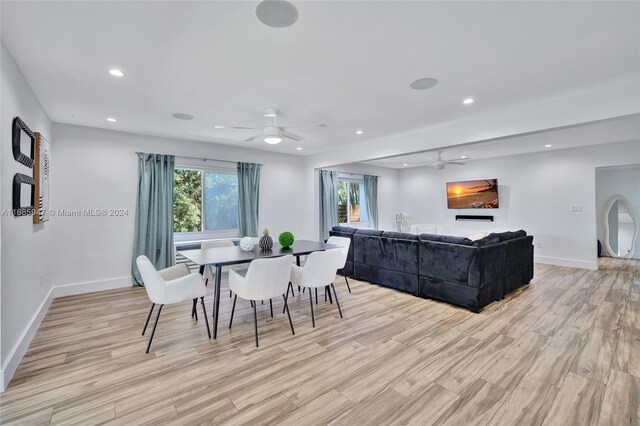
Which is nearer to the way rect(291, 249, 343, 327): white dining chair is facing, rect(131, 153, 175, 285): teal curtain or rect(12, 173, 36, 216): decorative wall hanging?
the teal curtain

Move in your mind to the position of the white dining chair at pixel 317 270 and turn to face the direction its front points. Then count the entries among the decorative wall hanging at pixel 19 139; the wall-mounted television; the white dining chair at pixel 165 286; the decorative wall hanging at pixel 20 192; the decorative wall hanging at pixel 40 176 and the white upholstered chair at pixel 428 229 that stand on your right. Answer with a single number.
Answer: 2

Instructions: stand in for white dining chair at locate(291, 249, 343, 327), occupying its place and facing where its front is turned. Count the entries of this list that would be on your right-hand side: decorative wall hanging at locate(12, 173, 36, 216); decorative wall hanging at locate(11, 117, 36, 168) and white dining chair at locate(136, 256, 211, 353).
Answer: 0

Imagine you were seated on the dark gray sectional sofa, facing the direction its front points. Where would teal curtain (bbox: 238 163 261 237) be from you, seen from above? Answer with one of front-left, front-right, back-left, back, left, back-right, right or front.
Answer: back-left

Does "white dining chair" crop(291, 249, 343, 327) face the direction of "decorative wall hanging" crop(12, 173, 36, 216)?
no

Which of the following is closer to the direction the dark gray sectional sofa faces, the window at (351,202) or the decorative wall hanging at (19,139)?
the window

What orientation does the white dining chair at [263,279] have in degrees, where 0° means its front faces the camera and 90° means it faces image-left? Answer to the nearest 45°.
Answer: approximately 135°

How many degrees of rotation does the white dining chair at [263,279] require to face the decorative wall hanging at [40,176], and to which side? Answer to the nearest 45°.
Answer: approximately 45° to its left

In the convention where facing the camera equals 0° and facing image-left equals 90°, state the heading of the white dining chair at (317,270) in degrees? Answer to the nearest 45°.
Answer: approximately 135°

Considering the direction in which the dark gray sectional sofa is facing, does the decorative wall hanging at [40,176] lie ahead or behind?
behind

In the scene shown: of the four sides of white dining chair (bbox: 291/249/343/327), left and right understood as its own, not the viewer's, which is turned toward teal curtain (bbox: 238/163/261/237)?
front

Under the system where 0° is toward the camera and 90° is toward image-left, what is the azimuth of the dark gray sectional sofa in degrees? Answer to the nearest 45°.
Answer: approximately 225°

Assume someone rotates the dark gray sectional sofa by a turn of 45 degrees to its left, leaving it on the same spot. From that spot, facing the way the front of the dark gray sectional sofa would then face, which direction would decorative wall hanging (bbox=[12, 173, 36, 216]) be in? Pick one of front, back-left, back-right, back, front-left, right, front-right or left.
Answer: back-left

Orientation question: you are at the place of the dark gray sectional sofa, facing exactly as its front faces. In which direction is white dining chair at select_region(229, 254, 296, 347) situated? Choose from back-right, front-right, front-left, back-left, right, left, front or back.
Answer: back

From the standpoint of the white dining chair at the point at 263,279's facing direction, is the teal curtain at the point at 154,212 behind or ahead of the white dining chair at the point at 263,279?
ahead

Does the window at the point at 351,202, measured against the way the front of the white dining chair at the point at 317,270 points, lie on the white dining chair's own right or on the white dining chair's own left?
on the white dining chair's own right

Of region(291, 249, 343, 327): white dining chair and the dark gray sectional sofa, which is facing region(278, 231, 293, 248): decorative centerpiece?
the white dining chair
